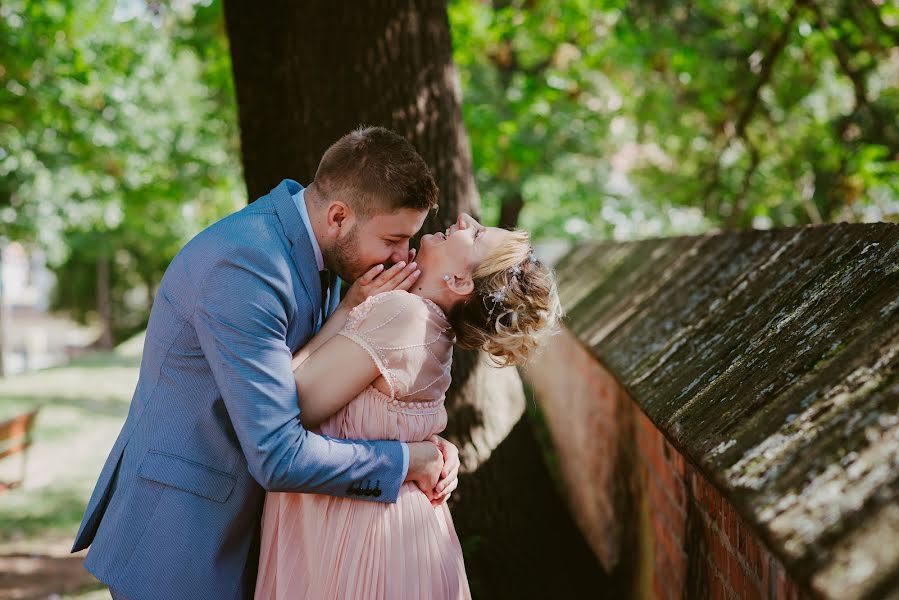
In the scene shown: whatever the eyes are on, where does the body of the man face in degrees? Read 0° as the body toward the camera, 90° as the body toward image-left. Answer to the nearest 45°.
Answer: approximately 270°

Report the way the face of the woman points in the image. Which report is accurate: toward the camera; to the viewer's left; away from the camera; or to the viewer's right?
to the viewer's left

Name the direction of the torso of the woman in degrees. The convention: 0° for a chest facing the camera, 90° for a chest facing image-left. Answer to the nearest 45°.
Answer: approximately 90°

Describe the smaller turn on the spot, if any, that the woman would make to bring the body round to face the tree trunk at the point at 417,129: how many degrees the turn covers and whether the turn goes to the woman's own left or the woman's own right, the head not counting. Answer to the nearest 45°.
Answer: approximately 90° to the woman's own right

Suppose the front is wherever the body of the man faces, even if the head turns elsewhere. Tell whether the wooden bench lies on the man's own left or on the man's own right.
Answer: on the man's own left

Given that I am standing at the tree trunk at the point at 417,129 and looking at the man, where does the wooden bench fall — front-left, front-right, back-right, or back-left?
back-right

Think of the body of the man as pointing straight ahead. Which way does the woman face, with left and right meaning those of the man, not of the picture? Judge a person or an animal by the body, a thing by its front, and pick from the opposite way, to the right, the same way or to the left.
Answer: the opposite way

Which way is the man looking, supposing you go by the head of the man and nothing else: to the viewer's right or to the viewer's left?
to the viewer's right
